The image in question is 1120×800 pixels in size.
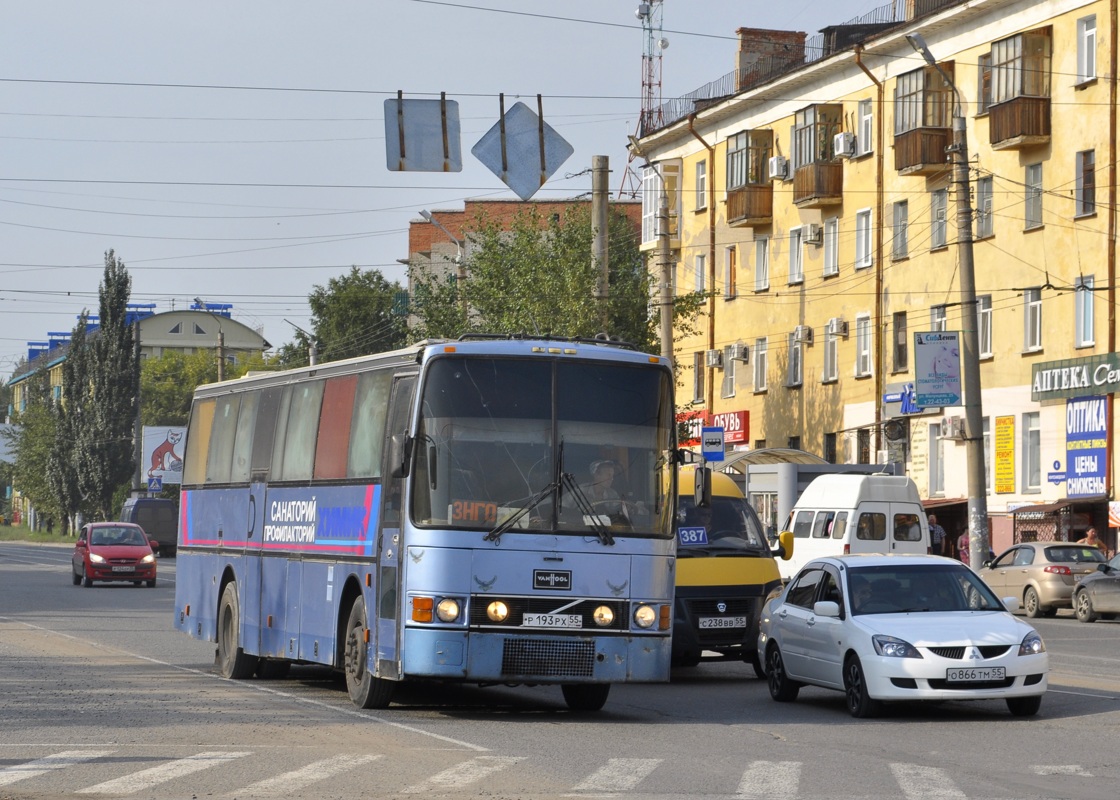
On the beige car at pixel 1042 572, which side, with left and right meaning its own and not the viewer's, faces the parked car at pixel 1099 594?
back

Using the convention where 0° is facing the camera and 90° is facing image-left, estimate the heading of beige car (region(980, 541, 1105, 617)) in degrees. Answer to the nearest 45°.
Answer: approximately 135°

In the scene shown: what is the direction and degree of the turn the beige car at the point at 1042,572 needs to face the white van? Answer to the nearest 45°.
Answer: approximately 45° to its left

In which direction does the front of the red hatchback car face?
toward the camera

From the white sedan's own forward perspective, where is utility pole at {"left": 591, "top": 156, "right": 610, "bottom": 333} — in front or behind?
behind

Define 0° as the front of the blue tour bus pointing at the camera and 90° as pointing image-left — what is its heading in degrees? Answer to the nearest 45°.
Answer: approximately 315°
